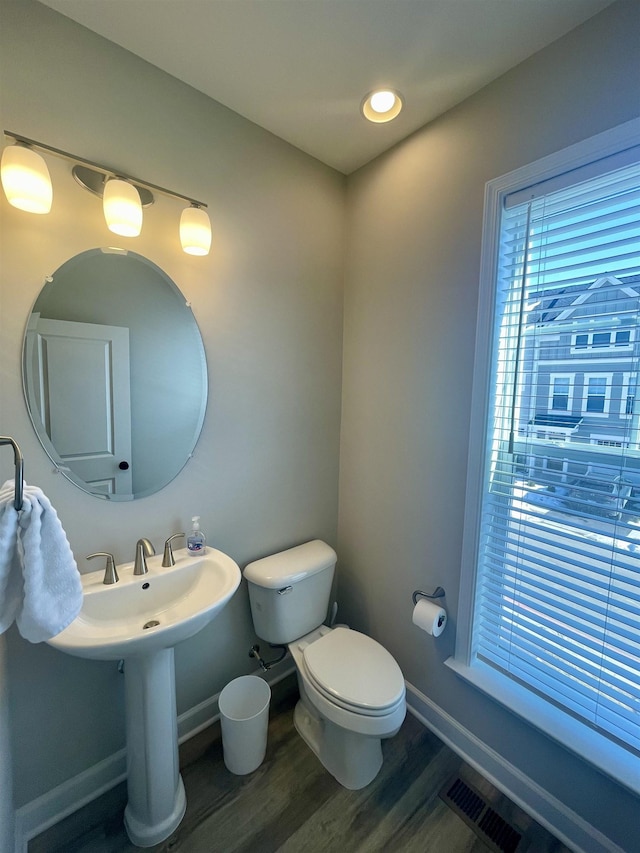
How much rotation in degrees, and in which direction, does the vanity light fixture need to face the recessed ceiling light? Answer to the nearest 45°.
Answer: approximately 45° to its left

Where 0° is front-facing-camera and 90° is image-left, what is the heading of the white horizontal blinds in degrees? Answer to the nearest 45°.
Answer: approximately 45°

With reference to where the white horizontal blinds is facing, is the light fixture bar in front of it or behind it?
in front

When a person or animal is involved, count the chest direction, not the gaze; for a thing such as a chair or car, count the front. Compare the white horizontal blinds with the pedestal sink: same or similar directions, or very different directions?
very different directions

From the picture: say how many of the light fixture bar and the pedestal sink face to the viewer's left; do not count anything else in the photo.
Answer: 0

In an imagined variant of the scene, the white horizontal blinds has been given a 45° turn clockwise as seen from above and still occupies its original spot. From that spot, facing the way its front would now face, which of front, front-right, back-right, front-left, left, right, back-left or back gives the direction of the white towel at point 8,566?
front-left

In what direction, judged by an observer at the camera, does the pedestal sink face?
facing the viewer and to the right of the viewer
